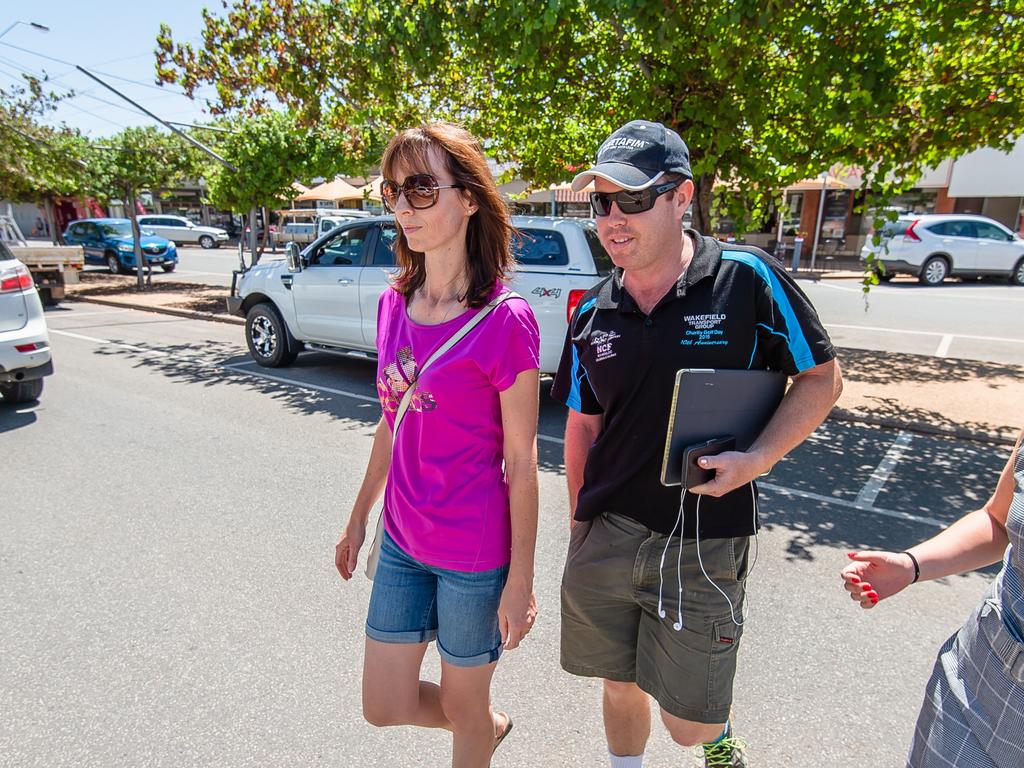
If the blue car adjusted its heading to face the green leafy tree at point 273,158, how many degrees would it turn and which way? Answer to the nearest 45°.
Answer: approximately 45° to its right

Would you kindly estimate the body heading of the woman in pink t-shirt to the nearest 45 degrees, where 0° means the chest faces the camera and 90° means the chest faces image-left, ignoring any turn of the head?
approximately 45°

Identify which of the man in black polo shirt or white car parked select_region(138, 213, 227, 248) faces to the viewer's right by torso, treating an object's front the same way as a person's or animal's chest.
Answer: the white car parked

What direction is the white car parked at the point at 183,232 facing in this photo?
to the viewer's right

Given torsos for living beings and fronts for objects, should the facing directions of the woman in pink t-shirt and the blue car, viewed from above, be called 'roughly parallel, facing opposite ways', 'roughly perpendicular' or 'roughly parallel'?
roughly perpendicular

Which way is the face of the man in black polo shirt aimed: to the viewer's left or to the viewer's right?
to the viewer's left

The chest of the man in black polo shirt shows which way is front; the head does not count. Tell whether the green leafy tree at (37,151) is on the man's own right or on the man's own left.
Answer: on the man's own right

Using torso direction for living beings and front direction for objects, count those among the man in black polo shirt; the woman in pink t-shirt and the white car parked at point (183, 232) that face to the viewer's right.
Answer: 1

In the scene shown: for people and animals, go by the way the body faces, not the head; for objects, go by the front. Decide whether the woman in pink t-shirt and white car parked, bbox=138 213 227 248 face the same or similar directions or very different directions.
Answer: very different directions

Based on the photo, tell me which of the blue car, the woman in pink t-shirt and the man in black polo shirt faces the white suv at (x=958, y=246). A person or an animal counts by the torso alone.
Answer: the blue car

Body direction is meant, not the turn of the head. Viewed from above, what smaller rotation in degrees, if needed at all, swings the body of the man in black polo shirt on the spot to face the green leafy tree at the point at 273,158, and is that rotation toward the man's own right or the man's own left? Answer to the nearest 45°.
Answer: approximately 90° to the man's own right

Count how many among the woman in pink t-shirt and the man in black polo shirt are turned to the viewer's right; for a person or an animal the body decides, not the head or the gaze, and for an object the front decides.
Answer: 0

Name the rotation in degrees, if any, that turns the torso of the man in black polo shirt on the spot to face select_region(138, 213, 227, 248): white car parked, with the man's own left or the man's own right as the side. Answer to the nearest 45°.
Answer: approximately 90° to the man's own right
